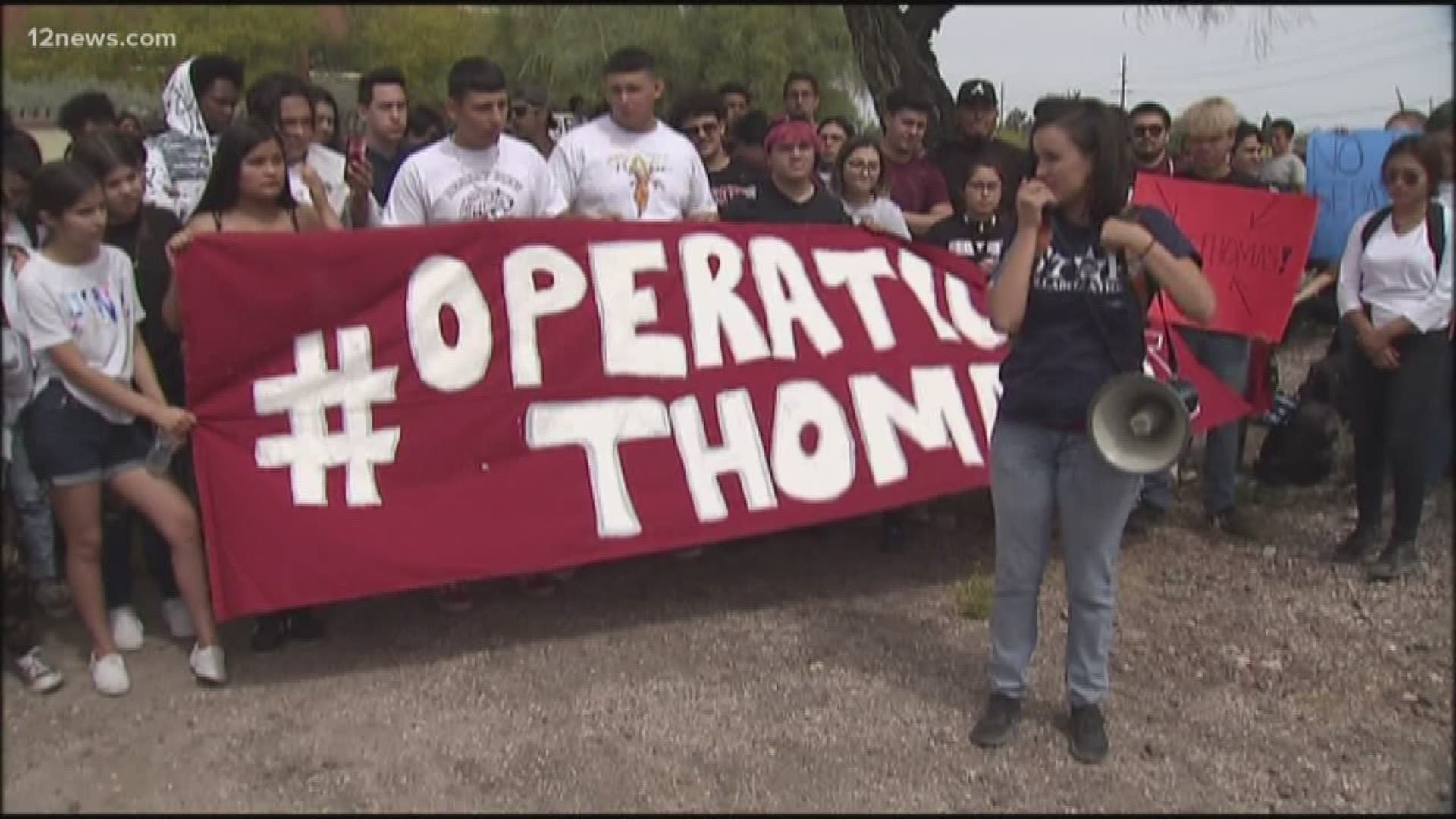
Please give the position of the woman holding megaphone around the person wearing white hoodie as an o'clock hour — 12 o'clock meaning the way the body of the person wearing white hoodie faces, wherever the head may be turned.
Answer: The woman holding megaphone is roughly at 12 o'clock from the person wearing white hoodie.

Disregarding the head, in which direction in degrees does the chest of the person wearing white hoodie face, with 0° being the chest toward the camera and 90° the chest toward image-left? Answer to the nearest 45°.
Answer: approximately 315°
